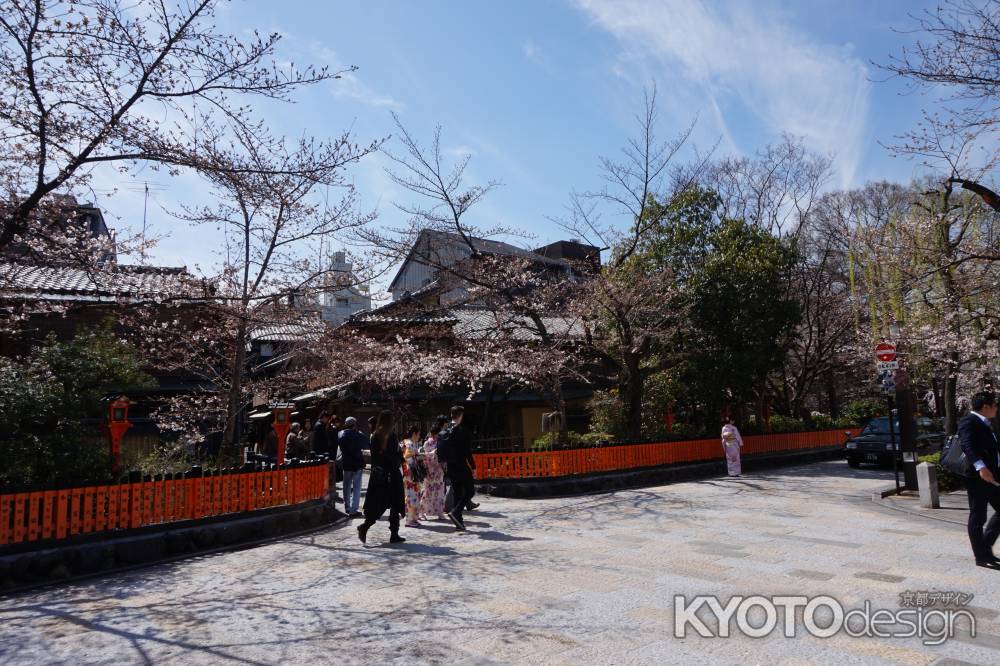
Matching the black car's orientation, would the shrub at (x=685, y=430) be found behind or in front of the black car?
in front

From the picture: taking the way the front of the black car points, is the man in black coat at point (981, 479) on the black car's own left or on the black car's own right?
on the black car's own left

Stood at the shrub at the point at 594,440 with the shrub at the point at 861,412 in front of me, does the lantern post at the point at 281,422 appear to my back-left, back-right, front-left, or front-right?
back-left

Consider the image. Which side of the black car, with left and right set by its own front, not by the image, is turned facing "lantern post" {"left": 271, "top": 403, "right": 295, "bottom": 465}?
front

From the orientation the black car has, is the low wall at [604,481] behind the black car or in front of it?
in front

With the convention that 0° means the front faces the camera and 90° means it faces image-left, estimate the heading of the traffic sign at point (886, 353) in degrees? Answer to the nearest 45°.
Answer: approximately 0°

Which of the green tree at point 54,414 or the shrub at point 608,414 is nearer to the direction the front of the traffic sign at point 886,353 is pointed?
the green tree

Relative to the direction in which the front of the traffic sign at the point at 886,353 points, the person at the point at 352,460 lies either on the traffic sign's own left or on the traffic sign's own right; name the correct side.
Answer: on the traffic sign's own right

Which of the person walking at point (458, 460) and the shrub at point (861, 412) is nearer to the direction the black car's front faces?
the person walking

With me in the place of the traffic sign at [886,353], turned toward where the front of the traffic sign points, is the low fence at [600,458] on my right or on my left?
on my right

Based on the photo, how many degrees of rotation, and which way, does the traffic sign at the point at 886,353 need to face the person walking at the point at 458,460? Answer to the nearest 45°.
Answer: approximately 45° to its right

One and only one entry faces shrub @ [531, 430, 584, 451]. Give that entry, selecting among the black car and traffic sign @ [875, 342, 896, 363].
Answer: the black car

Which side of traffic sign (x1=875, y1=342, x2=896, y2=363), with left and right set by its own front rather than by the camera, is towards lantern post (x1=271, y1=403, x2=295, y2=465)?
right

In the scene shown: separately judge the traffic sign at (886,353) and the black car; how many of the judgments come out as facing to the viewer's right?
0

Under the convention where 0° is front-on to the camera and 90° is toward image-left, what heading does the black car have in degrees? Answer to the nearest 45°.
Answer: approximately 45°

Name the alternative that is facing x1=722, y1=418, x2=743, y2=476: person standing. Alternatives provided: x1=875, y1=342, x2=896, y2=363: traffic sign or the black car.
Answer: the black car

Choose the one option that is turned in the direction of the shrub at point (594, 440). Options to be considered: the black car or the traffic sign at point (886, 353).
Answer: the black car
